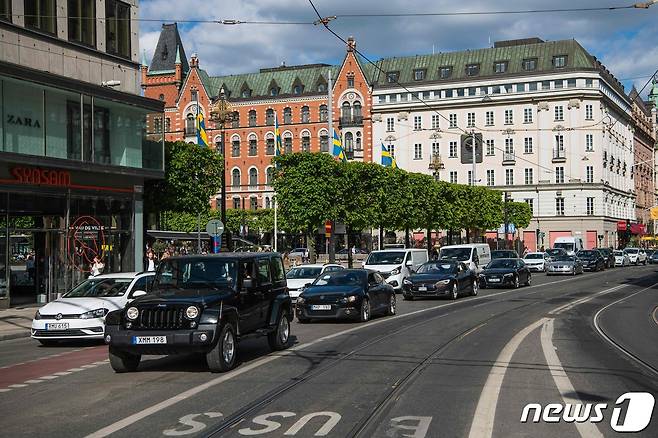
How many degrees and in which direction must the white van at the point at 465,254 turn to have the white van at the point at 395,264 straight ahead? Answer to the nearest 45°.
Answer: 0° — it already faces it

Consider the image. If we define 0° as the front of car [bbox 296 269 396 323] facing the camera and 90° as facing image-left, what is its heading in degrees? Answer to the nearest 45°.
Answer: approximately 45°

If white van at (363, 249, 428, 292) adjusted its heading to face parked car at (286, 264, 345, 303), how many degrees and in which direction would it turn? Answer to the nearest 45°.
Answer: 0° — it already faces it

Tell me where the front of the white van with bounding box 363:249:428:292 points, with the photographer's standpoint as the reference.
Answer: facing the viewer and to the left of the viewer

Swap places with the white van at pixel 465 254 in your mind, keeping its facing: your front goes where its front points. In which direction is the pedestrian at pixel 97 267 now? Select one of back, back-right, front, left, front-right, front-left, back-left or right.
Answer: front

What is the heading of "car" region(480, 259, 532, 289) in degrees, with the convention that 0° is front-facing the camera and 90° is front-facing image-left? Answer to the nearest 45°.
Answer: approximately 45°

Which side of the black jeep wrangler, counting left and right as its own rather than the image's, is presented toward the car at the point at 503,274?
back

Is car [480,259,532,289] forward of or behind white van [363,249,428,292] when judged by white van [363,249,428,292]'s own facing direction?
behind

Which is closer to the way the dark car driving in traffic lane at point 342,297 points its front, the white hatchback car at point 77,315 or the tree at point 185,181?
the white hatchback car

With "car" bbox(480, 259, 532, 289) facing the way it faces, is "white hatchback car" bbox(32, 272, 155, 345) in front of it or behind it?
in front
